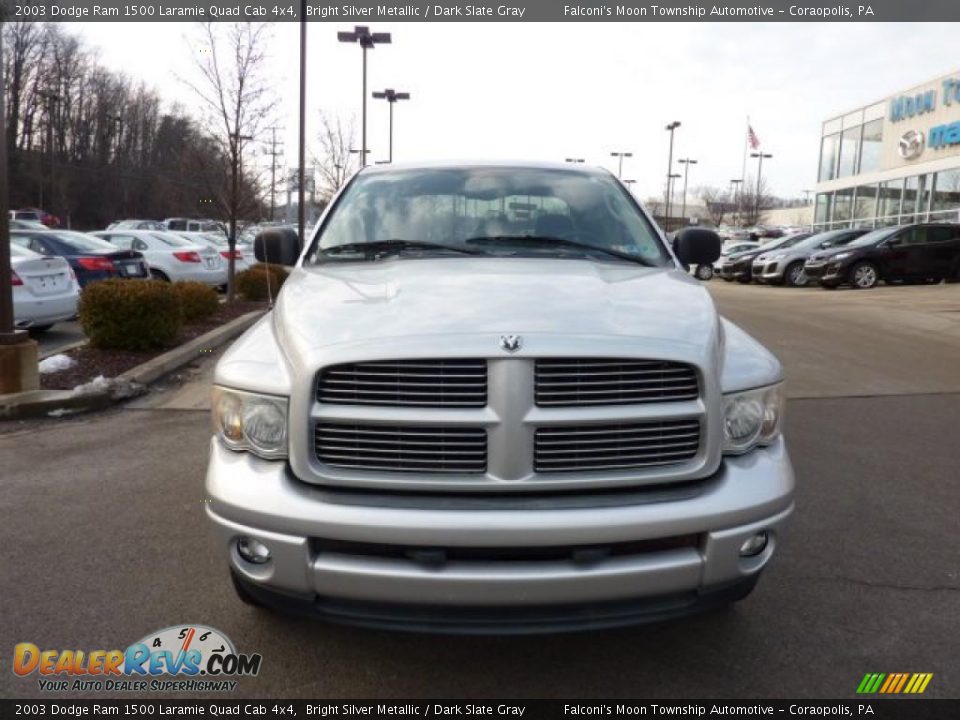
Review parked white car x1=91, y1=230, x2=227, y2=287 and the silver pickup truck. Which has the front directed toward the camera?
the silver pickup truck

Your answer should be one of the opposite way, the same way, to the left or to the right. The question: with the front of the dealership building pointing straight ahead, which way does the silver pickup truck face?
to the left

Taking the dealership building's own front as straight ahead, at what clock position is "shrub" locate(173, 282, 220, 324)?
The shrub is roughly at 11 o'clock from the dealership building.

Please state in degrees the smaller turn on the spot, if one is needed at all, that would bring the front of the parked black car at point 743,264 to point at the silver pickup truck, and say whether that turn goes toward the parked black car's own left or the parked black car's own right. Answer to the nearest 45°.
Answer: approximately 45° to the parked black car's own left

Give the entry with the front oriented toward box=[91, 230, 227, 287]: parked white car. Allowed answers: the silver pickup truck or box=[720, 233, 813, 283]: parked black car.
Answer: the parked black car

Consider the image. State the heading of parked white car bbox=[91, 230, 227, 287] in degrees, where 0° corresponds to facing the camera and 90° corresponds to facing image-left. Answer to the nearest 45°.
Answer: approximately 135°

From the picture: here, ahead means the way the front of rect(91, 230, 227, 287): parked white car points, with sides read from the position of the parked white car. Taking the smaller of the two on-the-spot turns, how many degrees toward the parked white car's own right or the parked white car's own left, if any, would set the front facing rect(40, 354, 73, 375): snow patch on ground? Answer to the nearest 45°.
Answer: approximately 135° to the parked white car's own left

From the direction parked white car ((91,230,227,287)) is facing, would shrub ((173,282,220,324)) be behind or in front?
behind

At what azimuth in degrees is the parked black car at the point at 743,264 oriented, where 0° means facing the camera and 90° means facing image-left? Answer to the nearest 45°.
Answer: approximately 45°

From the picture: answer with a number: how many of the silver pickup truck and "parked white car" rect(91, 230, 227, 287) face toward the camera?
1

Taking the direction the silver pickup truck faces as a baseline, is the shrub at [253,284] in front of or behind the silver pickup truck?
behind

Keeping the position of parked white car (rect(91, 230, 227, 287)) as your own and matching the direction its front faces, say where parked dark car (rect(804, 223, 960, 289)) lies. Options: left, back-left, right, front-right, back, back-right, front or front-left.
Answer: back-right

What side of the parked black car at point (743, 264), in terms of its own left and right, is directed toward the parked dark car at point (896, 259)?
left

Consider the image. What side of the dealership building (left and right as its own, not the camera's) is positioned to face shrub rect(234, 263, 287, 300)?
front

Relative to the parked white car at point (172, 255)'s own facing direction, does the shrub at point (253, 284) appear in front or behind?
behind

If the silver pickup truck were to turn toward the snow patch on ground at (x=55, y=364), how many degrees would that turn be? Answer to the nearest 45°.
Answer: approximately 135° to its right

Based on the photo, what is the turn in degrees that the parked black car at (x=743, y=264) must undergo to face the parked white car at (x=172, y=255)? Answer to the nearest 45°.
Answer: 0° — it already faces it

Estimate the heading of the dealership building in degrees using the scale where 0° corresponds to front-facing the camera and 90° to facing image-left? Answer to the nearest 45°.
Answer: approximately 45°

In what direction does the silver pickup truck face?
toward the camera

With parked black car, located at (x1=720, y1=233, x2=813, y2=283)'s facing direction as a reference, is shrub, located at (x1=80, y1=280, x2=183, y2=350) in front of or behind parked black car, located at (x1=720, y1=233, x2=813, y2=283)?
in front
